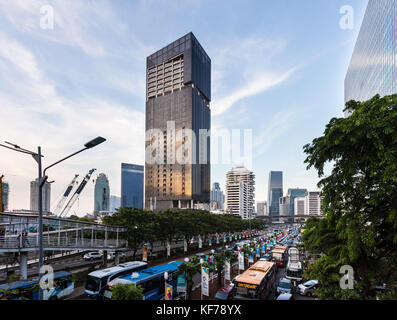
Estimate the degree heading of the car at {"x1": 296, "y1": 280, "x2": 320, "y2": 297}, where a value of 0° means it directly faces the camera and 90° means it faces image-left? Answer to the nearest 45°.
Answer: approximately 45°

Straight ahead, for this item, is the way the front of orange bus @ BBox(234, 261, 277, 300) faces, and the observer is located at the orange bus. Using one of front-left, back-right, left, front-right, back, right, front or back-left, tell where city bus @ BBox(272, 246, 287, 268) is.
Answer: back-right

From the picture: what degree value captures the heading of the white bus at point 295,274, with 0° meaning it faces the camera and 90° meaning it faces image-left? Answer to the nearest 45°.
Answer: approximately 0°

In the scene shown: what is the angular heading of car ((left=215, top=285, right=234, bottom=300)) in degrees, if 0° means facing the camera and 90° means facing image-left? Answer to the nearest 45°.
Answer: approximately 45°

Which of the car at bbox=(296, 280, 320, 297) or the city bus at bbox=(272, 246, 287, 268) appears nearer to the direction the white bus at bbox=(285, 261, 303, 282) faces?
the car
